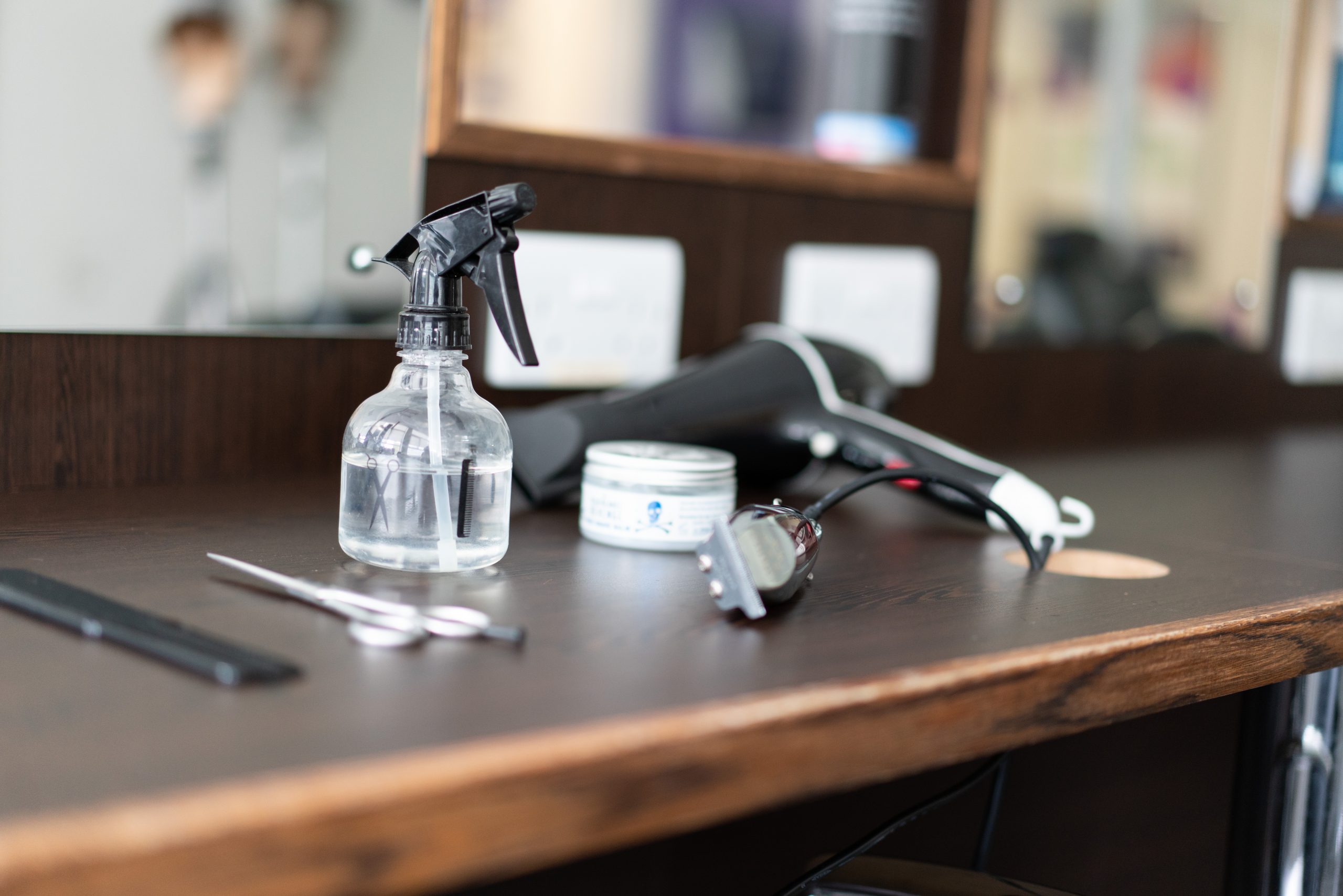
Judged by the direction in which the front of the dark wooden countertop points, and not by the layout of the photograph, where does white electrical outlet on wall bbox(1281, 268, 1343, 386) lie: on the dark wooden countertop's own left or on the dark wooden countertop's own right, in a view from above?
on the dark wooden countertop's own left

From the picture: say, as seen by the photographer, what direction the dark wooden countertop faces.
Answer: facing the viewer and to the right of the viewer

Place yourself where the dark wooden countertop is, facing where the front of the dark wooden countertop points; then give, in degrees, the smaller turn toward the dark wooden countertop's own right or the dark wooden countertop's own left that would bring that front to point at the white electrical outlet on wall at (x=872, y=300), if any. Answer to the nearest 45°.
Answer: approximately 135° to the dark wooden countertop's own left
